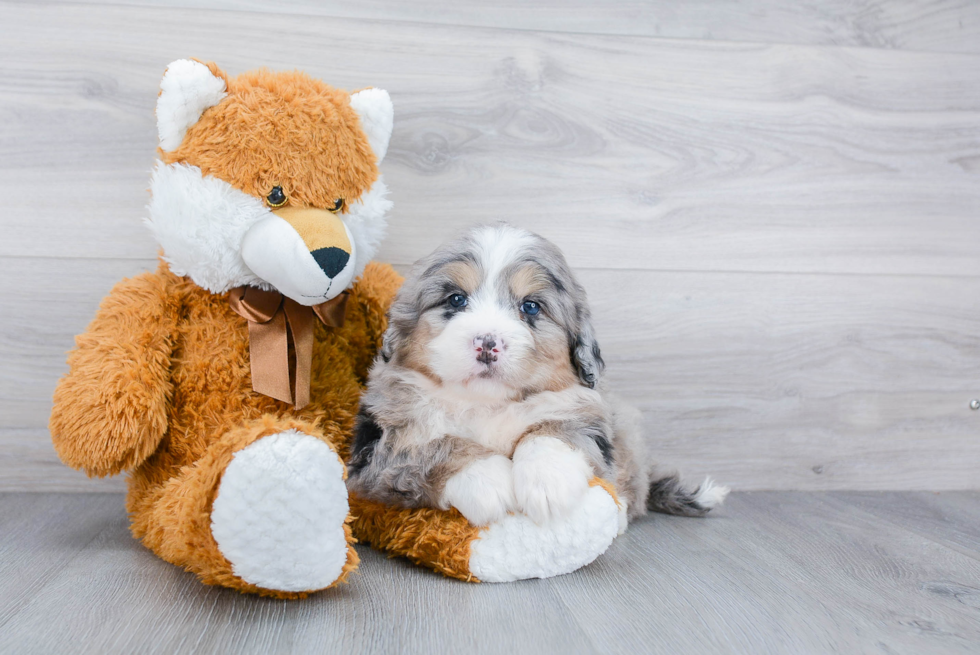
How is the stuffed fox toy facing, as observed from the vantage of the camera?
facing the viewer and to the right of the viewer

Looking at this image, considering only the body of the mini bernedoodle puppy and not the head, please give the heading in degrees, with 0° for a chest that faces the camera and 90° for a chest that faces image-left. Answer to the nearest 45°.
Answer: approximately 0°
